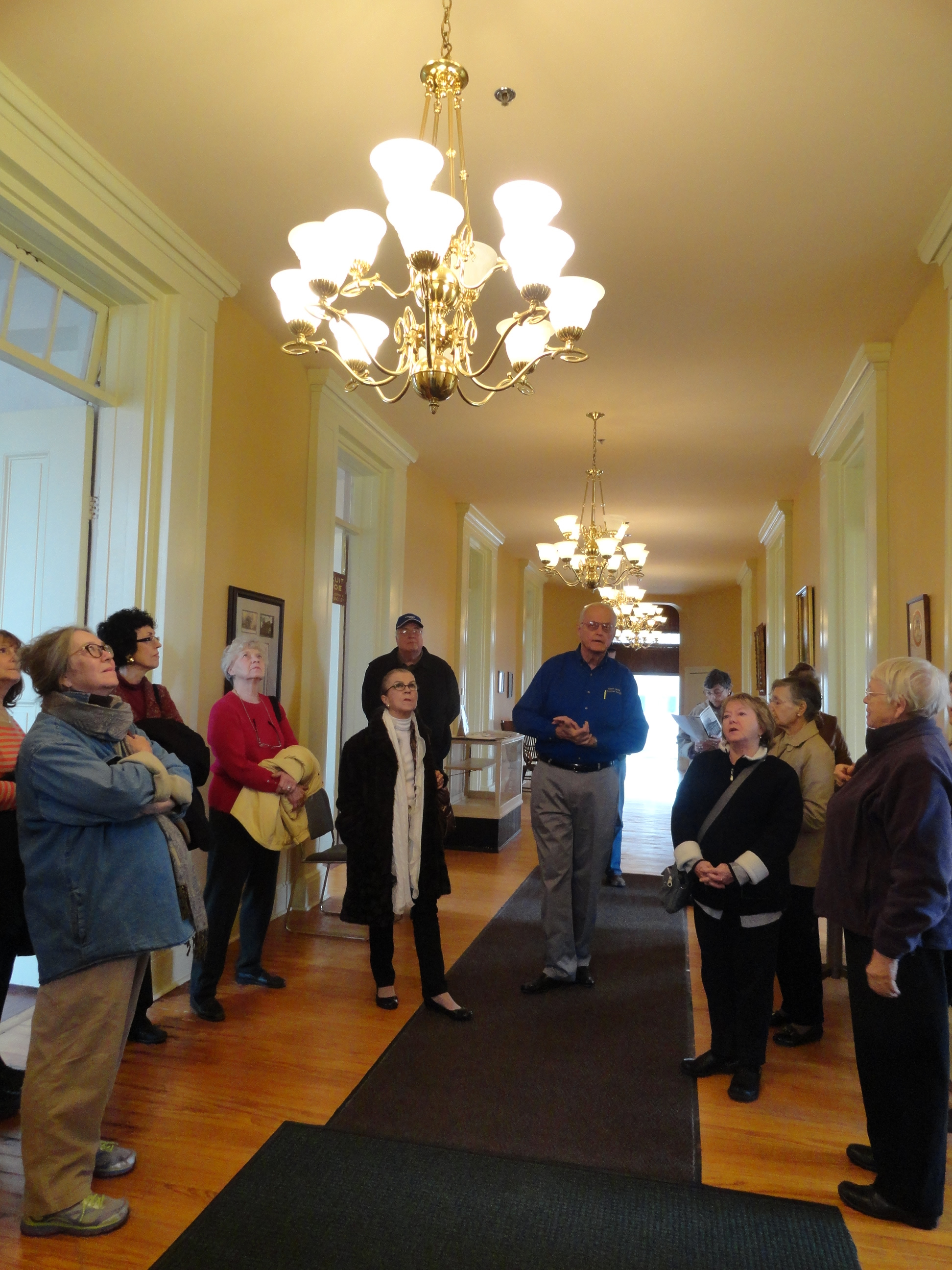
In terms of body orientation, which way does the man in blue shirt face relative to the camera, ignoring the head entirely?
toward the camera

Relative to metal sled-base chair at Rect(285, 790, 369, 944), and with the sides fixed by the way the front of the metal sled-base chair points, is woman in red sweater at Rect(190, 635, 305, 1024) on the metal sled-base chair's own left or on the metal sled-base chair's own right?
on the metal sled-base chair's own right

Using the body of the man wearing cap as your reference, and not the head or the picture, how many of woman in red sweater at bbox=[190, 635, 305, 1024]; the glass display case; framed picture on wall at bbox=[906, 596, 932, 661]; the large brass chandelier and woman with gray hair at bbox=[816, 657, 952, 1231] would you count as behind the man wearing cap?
1

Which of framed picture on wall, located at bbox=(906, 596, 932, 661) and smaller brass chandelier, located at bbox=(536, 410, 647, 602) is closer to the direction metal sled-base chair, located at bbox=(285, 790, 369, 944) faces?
the framed picture on wall

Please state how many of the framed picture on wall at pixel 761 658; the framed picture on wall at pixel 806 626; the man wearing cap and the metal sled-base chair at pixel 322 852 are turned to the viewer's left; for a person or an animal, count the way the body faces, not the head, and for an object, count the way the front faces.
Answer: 2

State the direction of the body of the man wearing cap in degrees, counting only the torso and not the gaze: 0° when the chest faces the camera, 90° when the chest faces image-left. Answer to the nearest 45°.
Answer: approximately 0°

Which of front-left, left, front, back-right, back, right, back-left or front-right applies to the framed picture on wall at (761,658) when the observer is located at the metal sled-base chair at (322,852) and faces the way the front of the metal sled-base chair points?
left

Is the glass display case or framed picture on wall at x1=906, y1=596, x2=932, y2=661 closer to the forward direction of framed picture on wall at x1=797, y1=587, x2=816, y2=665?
the glass display case

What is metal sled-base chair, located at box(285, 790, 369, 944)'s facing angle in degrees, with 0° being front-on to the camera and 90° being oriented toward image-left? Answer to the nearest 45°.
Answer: approximately 315°

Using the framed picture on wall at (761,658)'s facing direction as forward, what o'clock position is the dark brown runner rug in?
The dark brown runner rug is roughly at 9 o'clock from the framed picture on wall.

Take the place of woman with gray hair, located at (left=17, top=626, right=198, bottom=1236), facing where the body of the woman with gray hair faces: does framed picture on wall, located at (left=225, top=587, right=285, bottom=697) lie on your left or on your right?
on your left

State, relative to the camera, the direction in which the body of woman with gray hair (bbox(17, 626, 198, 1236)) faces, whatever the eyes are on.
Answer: to the viewer's right

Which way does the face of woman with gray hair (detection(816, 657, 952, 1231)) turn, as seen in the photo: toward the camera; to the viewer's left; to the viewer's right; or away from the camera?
to the viewer's left

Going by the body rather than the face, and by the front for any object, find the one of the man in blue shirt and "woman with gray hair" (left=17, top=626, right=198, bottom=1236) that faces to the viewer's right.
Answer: the woman with gray hair

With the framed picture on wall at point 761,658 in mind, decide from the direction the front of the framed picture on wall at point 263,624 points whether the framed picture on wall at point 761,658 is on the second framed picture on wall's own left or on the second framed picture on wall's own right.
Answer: on the second framed picture on wall's own left

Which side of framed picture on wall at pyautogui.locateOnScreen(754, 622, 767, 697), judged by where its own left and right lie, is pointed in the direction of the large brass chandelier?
left

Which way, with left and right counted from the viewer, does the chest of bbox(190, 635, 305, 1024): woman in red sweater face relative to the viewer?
facing the viewer and to the right of the viewer

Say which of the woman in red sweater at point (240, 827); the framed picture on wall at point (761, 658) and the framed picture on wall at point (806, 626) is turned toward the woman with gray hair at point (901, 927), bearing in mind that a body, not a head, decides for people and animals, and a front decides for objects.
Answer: the woman in red sweater
